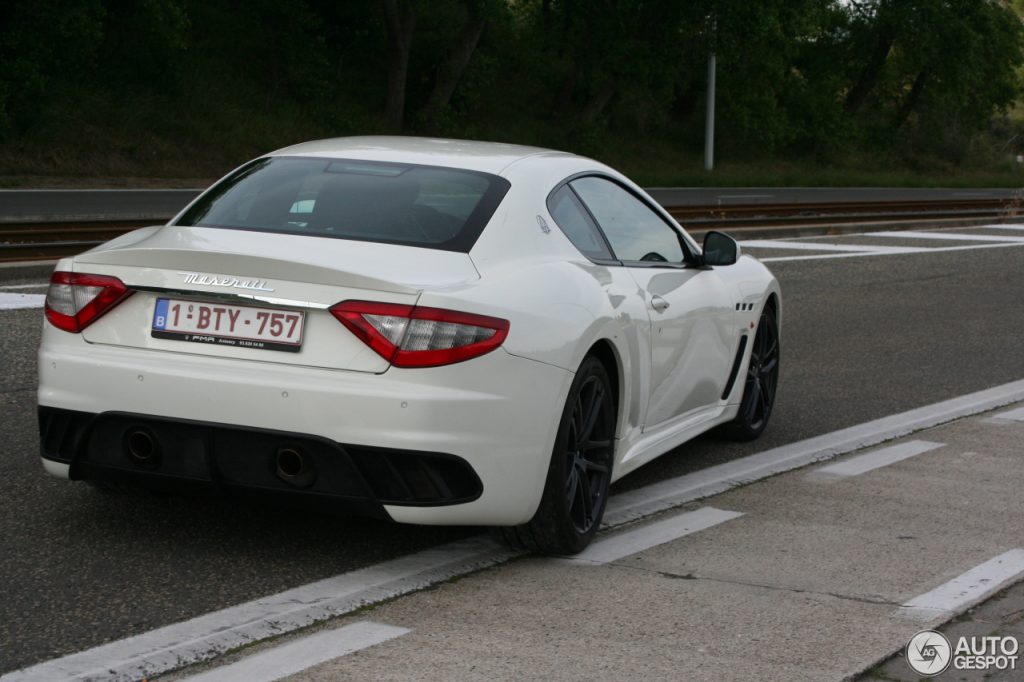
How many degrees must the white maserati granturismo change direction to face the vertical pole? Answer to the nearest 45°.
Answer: approximately 45° to its left

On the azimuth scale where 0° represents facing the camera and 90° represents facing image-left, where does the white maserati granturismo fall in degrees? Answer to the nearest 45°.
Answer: approximately 225°

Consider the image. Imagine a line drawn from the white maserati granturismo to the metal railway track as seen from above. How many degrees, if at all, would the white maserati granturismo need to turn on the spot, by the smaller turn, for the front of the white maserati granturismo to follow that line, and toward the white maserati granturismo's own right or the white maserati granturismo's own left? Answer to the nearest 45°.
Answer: approximately 45° to the white maserati granturismo's own left
